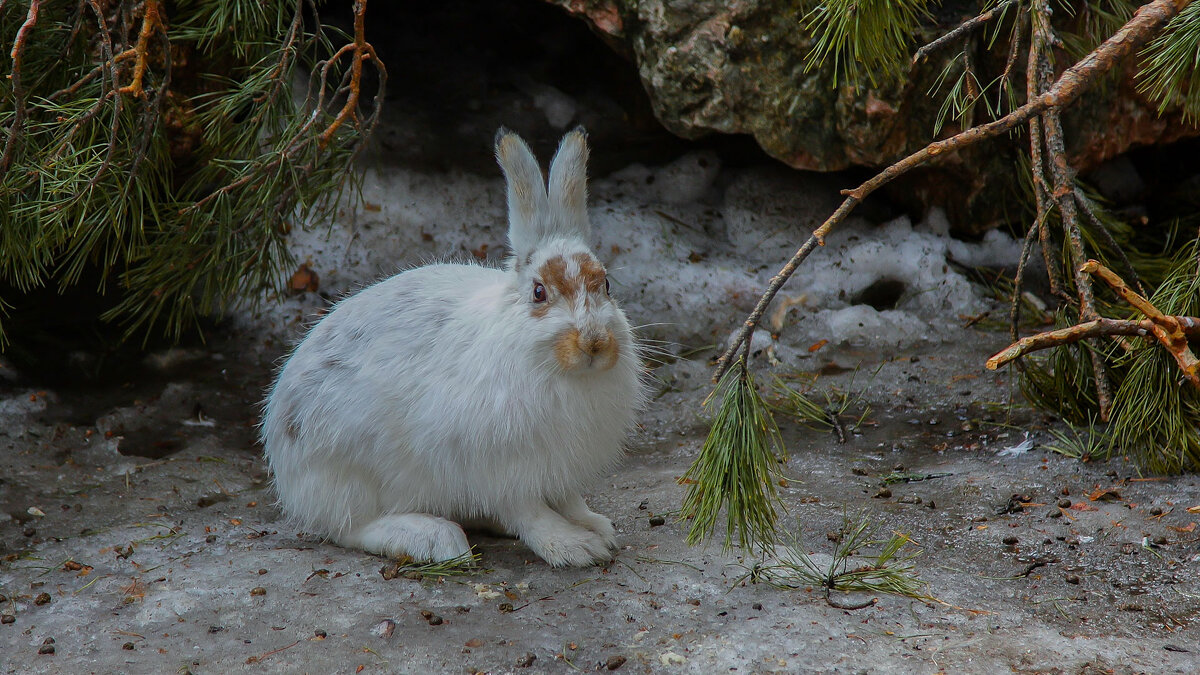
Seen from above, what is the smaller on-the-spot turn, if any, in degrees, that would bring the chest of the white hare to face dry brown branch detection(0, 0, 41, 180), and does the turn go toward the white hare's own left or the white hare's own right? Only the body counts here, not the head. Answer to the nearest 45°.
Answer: approximately 135° to the white hare's own right

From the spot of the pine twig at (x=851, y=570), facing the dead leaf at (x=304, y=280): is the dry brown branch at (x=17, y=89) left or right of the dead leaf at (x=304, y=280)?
left

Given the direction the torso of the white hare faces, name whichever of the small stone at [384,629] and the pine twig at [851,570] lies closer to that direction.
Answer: the pine twig

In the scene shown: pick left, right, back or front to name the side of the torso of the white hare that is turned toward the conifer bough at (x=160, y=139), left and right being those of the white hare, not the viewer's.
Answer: back

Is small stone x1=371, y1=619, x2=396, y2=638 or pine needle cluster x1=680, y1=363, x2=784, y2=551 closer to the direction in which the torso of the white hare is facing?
the pine needle cluster

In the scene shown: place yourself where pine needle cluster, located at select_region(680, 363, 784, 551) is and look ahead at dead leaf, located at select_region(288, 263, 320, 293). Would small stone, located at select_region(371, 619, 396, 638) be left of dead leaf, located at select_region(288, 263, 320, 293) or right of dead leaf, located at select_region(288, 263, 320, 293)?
left

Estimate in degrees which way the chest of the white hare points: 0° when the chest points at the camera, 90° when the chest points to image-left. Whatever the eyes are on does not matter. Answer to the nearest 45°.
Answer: approximately 315°

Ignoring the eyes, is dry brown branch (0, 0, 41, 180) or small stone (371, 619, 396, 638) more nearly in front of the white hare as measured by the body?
the small stone

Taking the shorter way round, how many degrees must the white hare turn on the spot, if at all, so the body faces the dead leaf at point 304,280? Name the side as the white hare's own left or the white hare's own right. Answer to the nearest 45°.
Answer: approximately 135° to the white hare's own left

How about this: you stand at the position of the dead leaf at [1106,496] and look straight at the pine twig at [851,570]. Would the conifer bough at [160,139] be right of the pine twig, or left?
right
